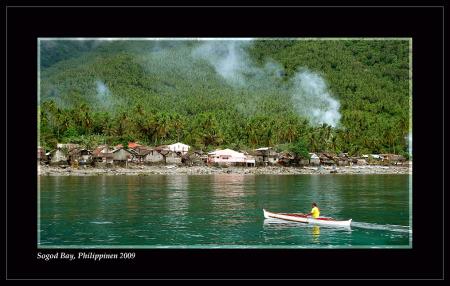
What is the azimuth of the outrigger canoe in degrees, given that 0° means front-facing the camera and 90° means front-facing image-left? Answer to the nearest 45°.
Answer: approximately 90°
